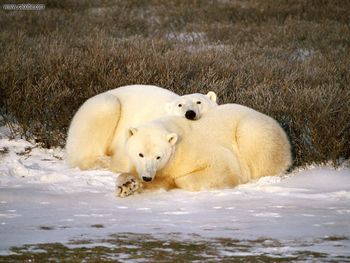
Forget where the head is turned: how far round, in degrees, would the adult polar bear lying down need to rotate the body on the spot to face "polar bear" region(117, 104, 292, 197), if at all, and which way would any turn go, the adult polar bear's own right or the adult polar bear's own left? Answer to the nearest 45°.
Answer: approximately 45° to the adult polar bear's own right

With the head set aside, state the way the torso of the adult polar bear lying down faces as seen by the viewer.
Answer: to the viewer's right
